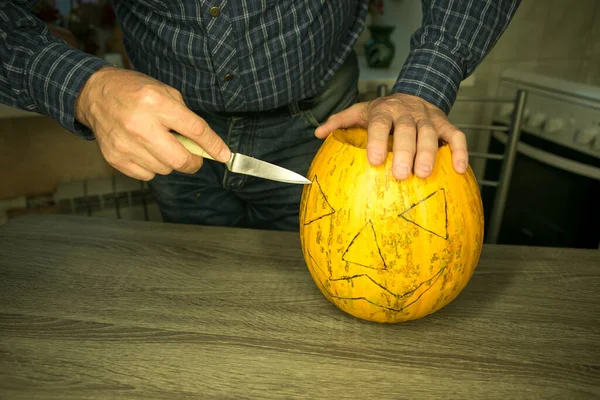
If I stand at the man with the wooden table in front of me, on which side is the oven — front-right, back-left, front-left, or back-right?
back-left

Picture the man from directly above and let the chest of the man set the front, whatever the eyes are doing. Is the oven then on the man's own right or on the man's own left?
on the man's own left

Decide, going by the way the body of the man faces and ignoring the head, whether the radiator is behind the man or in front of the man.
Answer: behind

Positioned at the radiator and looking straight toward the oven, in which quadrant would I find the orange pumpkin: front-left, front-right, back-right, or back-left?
front-right

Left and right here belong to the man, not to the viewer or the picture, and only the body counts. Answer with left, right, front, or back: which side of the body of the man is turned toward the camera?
front

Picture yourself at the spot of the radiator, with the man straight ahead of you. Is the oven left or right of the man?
left
